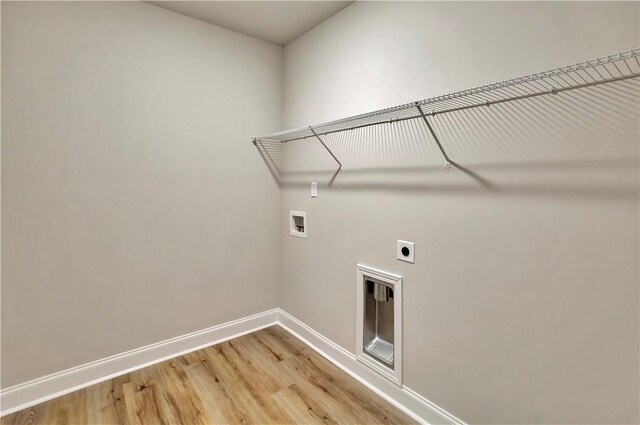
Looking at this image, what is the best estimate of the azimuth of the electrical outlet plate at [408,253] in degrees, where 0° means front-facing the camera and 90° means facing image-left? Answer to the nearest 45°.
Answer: approximately 45°

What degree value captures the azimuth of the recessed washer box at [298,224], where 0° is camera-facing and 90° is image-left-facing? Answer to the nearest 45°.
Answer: approximately 45°

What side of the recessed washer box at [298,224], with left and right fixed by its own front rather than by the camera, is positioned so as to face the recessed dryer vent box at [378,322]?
left

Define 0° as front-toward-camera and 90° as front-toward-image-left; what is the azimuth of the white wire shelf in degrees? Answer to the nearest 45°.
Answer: approximately 45°
